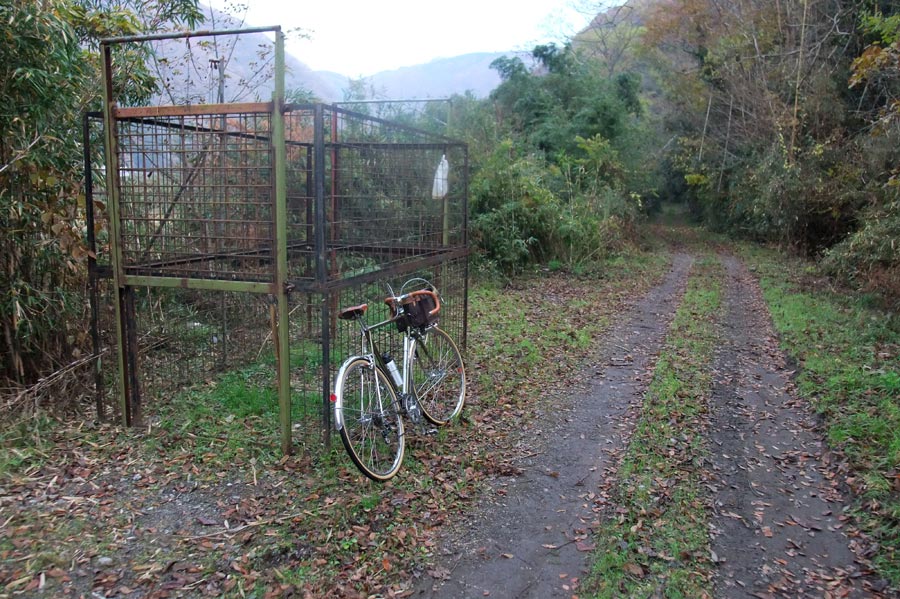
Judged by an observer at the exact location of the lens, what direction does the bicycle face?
facing away from the viewer and to the right of the viewer
